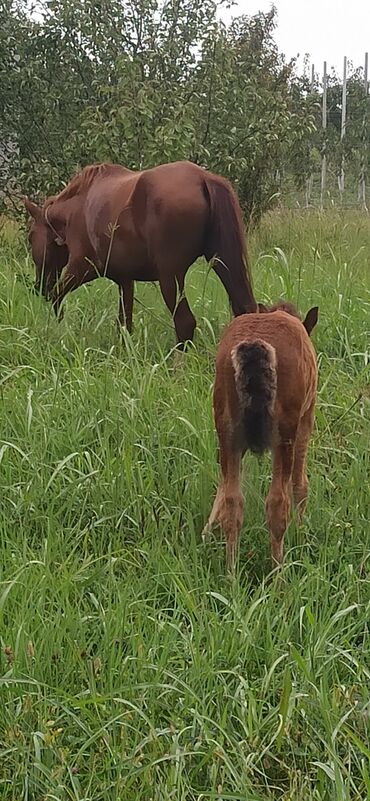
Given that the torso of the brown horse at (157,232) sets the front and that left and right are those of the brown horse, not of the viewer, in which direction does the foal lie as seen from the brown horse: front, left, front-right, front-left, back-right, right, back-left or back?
back-left

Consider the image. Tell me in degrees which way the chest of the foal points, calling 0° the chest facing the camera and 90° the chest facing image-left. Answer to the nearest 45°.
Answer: approximately 180°

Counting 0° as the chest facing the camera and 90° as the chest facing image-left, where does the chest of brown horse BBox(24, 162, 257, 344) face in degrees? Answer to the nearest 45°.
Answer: approximately 135°
